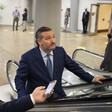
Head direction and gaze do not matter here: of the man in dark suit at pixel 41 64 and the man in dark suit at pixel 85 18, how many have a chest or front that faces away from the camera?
0

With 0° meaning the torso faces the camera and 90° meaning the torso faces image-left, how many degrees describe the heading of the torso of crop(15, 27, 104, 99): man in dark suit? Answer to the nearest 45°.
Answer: approximately 315°

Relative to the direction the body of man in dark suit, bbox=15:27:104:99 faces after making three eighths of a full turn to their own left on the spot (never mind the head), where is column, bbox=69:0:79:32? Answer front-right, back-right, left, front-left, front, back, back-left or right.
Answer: front

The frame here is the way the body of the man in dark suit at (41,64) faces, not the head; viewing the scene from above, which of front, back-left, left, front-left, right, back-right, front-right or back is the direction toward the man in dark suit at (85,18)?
back-left

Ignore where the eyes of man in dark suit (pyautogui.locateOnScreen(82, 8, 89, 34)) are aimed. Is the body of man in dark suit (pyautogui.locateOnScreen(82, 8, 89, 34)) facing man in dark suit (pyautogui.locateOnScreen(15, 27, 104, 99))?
yes

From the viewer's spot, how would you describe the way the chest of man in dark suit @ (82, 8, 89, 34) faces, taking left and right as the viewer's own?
facing the viewer

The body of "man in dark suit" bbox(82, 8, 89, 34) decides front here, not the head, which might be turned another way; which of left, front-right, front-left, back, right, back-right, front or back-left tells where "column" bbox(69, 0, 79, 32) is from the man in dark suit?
back-right
